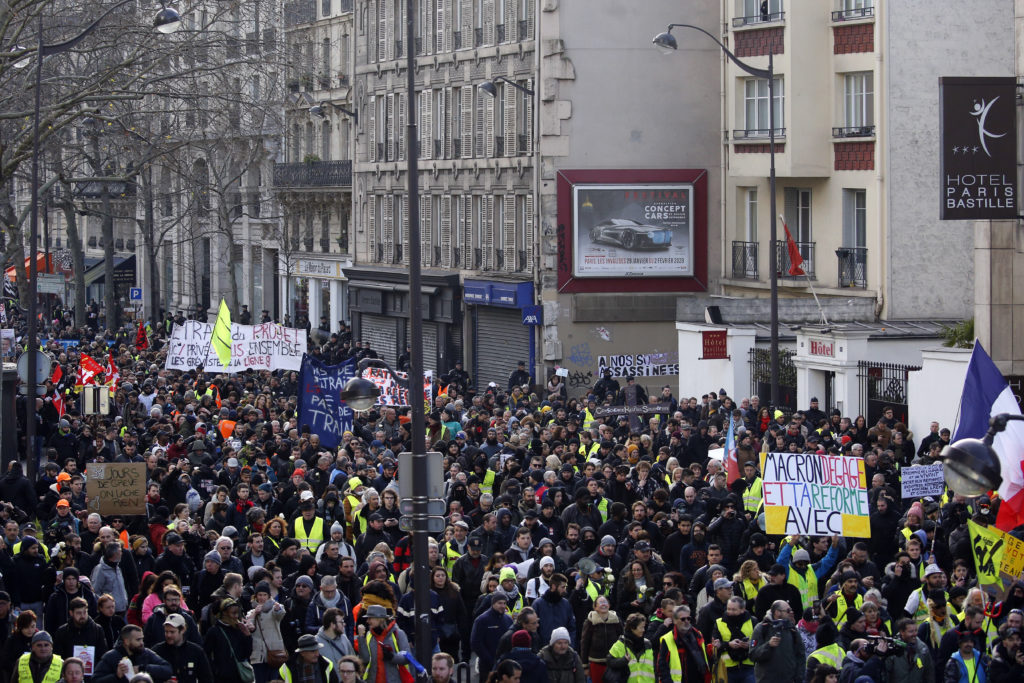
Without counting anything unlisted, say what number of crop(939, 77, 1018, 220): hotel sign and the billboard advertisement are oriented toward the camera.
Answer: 2

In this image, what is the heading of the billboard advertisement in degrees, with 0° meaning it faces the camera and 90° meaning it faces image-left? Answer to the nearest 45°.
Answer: approximately 0°

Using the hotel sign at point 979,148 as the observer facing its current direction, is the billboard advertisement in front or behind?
behind

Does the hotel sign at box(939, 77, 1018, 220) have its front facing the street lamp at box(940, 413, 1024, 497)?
yes

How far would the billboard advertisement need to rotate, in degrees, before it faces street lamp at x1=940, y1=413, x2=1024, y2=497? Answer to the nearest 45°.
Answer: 0° — it already faces it

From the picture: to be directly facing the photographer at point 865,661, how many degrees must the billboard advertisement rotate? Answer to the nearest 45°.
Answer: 0° — it already faces them

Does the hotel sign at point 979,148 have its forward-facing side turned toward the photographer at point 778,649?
yes
